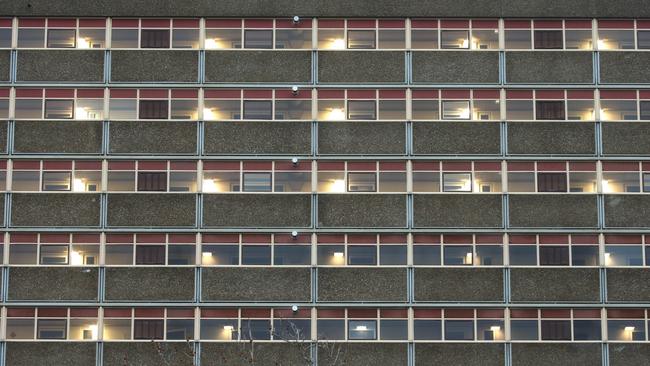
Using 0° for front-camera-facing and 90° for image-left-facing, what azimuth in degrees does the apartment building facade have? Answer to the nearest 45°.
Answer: approximately 0°
